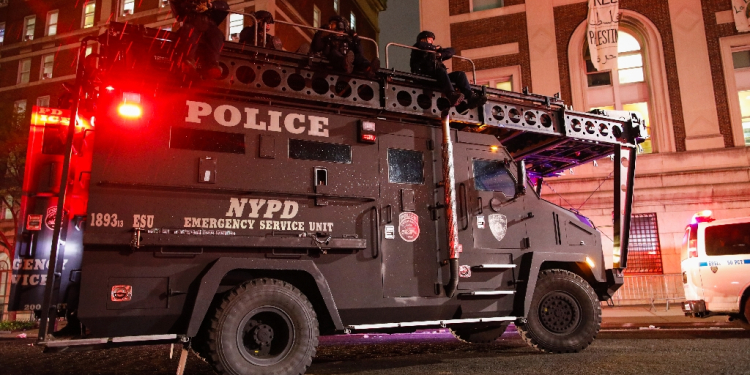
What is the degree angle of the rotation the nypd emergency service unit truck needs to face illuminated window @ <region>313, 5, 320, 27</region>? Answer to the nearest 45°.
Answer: approximately 45° to its left

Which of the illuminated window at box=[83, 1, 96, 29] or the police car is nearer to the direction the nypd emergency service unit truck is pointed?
the police car

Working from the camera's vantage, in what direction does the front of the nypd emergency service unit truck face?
facing away from the viewer and to the right of the viewer

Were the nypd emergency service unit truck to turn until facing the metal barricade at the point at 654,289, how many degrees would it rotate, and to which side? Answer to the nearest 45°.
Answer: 0° — it already faces it

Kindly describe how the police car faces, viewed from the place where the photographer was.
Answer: facing to the right of the viewer

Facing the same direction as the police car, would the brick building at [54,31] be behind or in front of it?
behind
